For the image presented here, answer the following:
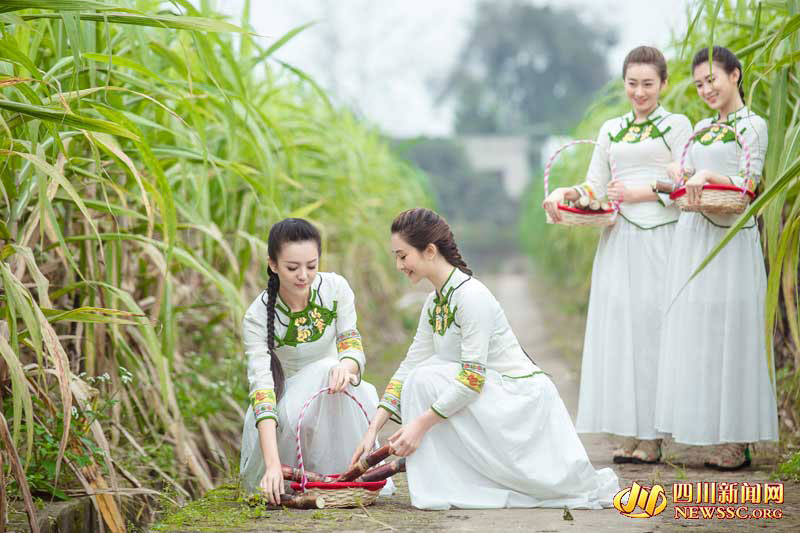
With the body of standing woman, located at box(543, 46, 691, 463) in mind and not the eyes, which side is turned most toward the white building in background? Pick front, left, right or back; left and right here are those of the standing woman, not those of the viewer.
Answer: back

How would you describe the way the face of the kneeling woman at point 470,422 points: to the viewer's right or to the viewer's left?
to the viewer's left

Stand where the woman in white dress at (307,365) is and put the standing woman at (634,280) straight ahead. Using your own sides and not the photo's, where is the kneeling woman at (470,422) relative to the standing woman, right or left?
right

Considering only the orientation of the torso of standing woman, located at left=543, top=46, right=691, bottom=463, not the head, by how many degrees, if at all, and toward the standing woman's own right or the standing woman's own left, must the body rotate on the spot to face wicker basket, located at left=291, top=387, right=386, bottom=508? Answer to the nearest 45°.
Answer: approximately 45° to the standing woman's own right

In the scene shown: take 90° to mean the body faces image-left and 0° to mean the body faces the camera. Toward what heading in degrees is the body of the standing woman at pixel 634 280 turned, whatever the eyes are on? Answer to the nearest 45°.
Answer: approximately 0°

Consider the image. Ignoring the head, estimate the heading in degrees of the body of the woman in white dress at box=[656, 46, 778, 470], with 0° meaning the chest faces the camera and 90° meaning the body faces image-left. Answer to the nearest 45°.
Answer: approximately 45°

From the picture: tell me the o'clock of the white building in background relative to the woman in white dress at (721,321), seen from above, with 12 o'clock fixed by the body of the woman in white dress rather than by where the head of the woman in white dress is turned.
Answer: The white building in background is roughly at 4 o'clock from the woman in white dress.
